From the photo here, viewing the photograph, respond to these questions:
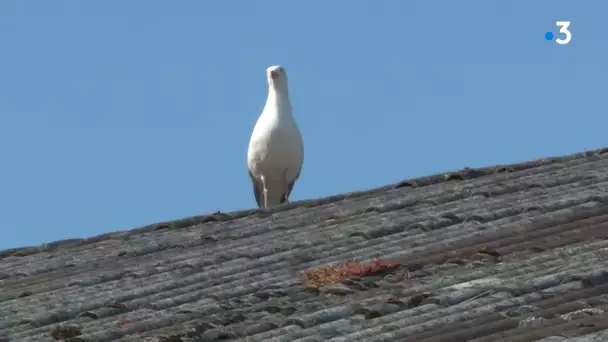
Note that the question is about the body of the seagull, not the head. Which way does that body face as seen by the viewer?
toward the camera

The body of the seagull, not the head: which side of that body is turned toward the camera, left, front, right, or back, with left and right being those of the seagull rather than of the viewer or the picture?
front
